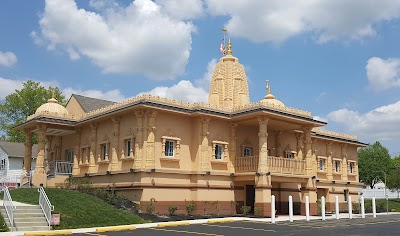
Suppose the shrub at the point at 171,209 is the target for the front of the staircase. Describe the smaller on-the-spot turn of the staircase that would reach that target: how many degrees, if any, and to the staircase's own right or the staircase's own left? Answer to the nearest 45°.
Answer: approximately 135° to the staircase's own left

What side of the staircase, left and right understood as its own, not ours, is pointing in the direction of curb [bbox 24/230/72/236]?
front

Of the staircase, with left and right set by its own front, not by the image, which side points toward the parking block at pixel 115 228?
left

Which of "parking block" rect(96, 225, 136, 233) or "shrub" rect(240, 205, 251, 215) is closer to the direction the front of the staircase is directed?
the parking block

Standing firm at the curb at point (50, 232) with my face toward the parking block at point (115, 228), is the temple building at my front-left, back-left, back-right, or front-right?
front-left

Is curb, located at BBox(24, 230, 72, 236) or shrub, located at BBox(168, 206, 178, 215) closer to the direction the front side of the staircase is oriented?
the curb

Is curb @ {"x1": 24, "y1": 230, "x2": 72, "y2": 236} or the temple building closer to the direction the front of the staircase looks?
the curb

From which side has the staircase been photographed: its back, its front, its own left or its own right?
front

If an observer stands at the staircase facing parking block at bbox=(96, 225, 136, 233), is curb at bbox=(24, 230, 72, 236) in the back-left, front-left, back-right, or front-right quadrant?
front-right

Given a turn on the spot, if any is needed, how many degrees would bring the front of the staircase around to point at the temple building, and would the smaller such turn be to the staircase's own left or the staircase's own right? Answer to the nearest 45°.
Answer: approximately 135° to the staircase's own left
